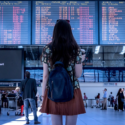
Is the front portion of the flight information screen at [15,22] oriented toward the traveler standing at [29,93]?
yes

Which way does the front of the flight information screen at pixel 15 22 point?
toward the camera

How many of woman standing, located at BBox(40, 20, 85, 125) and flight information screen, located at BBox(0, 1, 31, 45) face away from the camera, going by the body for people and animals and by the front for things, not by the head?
1

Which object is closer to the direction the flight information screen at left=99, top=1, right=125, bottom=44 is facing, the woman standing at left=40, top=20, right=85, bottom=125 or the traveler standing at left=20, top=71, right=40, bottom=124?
the woman standing

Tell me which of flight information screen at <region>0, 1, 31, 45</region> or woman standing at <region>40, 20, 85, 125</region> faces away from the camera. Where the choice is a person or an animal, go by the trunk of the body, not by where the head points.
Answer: the woman standing

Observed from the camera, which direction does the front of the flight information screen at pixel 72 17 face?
facing the viewer

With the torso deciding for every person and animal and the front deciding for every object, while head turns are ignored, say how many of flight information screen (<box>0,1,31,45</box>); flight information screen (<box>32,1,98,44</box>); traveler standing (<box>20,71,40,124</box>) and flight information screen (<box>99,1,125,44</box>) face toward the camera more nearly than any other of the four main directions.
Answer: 3

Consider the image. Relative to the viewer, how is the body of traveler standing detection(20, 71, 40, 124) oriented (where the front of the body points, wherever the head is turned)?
away from the camera

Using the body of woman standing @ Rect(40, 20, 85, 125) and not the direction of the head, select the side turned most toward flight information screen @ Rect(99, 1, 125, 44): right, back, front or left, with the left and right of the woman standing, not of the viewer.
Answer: front

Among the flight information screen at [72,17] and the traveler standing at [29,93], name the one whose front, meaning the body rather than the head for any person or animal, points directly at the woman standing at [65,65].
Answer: the flight information screen

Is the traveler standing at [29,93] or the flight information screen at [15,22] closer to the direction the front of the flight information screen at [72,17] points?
the traveler standing

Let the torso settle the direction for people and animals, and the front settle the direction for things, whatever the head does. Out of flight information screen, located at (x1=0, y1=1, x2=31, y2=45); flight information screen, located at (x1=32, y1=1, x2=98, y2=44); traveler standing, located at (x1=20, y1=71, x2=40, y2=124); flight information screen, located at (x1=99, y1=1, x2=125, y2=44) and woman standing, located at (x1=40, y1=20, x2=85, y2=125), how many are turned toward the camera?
3

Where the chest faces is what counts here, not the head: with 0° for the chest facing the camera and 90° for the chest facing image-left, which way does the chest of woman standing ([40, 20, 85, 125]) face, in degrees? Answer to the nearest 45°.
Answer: approximately 180°

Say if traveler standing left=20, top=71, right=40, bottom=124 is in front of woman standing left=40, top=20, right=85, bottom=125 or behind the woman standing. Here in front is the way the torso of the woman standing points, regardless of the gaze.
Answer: in front

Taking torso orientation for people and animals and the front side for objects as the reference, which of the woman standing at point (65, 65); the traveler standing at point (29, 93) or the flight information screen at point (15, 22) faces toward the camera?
the flight information screen

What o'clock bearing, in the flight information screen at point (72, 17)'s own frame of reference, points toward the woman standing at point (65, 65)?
The woman standing is roughly at 12 o'clock from the flight information screen.

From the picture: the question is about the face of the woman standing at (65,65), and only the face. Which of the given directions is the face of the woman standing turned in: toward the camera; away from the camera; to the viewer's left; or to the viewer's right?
away from the camera

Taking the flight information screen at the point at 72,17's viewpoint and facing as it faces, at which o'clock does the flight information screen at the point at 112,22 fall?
the flight information screen at the point at 112,22 is roughly at 9 o'clock from the flight information screen at the point at 72,17.

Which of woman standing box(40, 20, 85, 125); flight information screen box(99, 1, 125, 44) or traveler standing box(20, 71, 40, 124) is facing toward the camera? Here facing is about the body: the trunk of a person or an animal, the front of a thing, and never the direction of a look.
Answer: the flight information screen
